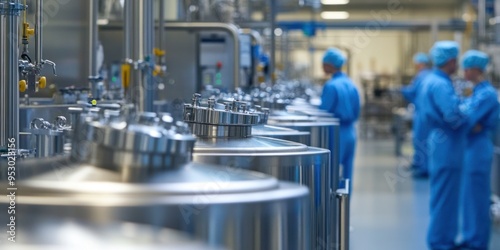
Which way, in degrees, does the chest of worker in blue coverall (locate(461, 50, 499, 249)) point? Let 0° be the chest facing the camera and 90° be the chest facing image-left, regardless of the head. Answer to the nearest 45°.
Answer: approximately 90°

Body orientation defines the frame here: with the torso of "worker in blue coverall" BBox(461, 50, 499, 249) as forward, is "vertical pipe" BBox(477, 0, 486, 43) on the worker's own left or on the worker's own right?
on the worker's own right

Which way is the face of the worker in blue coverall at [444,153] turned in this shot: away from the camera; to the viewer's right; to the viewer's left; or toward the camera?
to the viewer's right

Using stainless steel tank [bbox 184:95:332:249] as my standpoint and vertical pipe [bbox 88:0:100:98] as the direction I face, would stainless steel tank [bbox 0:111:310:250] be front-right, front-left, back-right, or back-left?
back-left

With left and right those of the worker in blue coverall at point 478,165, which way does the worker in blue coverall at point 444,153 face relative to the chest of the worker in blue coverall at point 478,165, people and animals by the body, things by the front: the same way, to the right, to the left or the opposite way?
the opposite way

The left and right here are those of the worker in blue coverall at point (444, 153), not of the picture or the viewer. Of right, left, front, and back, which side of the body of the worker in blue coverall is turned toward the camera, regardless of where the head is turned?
right

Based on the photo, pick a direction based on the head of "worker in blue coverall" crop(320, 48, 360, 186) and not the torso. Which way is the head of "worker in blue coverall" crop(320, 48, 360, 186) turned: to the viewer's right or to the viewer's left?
to the viewer's left
